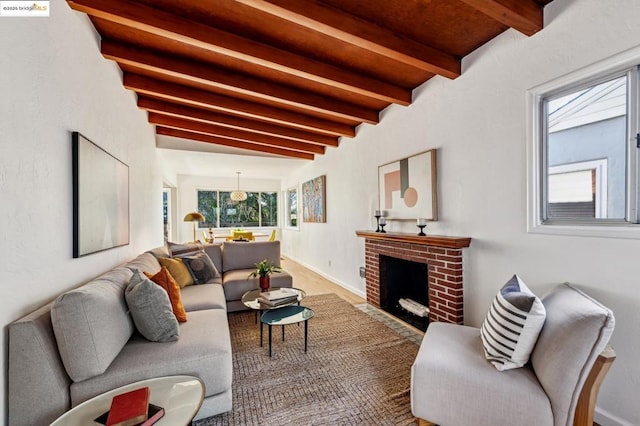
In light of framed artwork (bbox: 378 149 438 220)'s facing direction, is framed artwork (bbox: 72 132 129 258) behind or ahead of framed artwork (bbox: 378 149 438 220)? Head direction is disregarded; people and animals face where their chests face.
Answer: ahead

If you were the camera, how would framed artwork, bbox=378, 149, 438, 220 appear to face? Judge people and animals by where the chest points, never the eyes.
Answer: facing the viewer and to the left of the viewer

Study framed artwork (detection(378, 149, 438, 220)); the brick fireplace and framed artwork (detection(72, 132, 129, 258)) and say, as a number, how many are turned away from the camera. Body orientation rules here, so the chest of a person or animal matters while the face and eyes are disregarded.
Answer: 0

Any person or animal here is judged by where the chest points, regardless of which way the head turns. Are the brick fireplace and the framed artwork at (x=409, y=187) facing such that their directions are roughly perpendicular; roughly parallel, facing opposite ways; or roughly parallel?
roughly parallel

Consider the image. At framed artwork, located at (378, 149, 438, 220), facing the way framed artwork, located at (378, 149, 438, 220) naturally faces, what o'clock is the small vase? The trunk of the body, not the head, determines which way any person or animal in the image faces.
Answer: The small vase is roughly at 1 o'clock from the framed artwork.

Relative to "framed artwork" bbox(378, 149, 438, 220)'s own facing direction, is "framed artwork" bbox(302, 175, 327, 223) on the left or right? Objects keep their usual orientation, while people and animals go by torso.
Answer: on its right

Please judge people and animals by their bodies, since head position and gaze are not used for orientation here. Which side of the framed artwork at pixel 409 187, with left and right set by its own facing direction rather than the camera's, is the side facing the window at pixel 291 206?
right

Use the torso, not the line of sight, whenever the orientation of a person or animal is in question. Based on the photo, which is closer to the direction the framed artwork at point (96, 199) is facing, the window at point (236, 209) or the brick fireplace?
the brick fireplace

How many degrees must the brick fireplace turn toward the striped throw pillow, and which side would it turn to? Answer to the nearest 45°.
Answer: approximately 45° to its left

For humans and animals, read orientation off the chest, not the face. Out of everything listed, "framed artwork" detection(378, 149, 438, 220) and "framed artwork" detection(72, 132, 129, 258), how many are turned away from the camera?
0

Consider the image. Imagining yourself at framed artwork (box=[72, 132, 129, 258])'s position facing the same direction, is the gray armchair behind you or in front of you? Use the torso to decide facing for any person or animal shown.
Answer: in front

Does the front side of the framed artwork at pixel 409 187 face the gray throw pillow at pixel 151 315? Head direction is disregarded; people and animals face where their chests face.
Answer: yes

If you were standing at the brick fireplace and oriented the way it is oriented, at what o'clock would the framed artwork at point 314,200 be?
The framed artwork is roughly at 3 o'clock from the brick fireplace.

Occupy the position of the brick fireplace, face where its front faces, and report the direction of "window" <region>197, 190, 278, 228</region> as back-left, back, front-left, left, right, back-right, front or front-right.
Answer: right

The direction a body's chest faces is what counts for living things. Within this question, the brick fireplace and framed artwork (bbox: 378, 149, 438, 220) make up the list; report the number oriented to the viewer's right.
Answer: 0

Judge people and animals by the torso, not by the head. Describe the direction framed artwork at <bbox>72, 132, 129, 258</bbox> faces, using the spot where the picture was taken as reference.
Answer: facing the viewer and to the right of the viewer

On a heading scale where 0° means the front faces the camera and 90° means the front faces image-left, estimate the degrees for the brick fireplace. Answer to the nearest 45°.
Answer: approximately 45°
